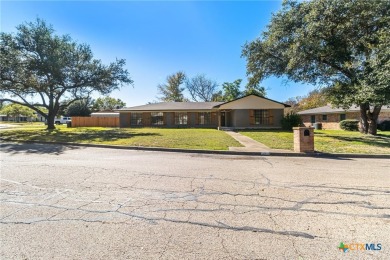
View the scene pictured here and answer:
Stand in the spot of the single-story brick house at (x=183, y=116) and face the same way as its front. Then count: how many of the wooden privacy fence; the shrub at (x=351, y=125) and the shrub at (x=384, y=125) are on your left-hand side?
2

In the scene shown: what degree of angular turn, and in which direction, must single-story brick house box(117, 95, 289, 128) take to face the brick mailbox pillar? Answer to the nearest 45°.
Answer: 0° — it already faces it

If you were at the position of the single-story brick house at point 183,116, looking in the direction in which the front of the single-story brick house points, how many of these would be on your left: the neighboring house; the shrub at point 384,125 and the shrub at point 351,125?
3

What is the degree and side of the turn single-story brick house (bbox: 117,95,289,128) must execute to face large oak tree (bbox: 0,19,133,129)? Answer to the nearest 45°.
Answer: approximately 45° to its right

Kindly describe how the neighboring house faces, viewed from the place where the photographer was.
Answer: facing the viewer

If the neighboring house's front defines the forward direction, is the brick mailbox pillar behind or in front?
in front

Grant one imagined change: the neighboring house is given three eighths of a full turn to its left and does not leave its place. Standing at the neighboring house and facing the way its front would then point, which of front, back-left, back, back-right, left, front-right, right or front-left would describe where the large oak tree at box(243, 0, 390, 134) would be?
back-right

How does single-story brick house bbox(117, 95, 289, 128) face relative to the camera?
toward the camera

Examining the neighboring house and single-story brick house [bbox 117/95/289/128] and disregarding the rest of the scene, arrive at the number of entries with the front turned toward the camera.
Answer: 2

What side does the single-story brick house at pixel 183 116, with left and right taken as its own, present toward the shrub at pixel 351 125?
left

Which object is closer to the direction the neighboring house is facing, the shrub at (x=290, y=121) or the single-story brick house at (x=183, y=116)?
the shrub

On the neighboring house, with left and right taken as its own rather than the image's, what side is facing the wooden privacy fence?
right

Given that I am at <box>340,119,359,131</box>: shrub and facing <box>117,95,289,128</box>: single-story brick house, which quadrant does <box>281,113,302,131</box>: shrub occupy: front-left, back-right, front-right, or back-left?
front-left
